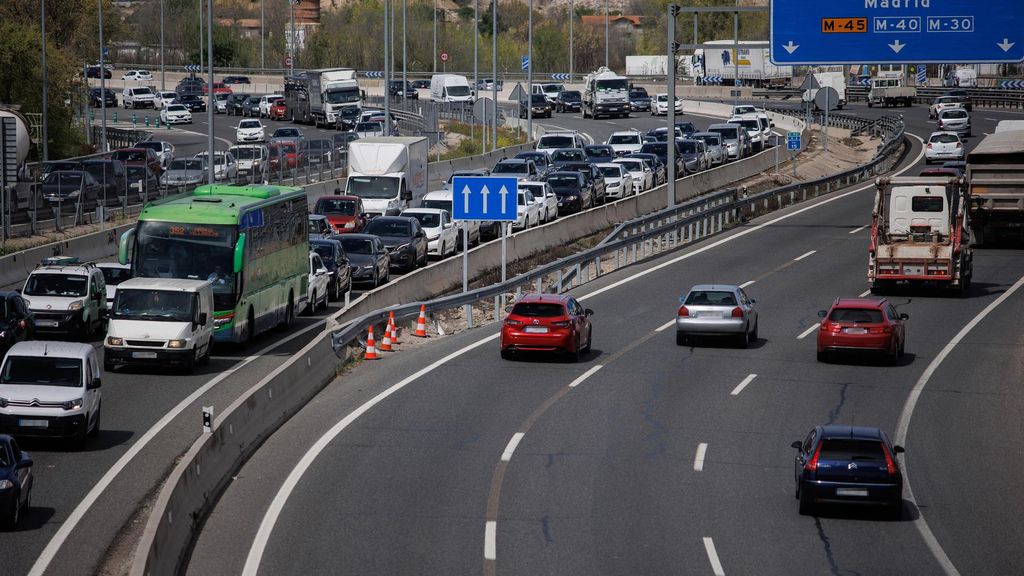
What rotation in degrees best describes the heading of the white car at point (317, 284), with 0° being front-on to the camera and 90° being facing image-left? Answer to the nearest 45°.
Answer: approximately 45°

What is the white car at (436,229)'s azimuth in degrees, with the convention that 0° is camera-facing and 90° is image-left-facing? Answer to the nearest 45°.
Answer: approximately 45°

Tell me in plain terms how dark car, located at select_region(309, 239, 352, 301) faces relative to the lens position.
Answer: facing the viewer and to the left of the viewer

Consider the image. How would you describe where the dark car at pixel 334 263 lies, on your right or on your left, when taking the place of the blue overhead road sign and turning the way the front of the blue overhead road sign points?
on your right

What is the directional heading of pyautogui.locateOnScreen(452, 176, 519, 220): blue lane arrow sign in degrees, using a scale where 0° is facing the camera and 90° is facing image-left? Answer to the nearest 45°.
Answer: approximately 0°

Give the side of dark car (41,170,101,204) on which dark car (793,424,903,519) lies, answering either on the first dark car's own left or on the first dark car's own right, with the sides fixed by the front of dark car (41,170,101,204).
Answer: on the first dark car's own left

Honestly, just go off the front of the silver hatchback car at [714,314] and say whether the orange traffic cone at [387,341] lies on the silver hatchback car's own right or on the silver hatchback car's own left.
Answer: on the silver hatchback car's own left

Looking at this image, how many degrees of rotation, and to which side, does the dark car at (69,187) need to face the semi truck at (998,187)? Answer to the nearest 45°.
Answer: approximately 135° to its left

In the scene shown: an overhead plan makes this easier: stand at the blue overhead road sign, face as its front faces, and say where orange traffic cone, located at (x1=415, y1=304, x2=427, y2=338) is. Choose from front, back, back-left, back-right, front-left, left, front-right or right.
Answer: front-right

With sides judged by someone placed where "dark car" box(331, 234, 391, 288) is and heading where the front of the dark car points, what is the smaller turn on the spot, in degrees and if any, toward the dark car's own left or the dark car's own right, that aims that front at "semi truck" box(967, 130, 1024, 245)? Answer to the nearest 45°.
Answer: approximately 135° to the dark car's own left

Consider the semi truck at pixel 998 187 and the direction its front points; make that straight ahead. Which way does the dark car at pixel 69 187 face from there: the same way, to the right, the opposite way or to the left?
the opposite way

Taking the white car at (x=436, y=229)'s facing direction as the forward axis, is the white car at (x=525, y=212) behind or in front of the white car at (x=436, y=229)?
behind

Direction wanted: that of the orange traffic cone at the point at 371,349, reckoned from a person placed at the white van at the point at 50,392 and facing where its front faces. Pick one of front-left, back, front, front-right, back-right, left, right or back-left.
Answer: back-left

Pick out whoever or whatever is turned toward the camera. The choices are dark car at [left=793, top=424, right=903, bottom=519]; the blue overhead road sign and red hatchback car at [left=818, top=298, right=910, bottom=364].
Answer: the blue overhead road sign

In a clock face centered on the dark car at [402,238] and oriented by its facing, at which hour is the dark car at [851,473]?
the dark car at [851,473] is roughly at 10 o'clock from the dark car at [402,238].

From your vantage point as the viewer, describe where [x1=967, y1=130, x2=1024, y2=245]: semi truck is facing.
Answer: facing away from the viewer

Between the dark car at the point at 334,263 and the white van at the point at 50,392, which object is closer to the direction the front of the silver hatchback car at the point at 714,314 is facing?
the dark car

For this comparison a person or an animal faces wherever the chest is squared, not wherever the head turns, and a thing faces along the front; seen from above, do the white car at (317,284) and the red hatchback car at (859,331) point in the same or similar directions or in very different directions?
very different directions
